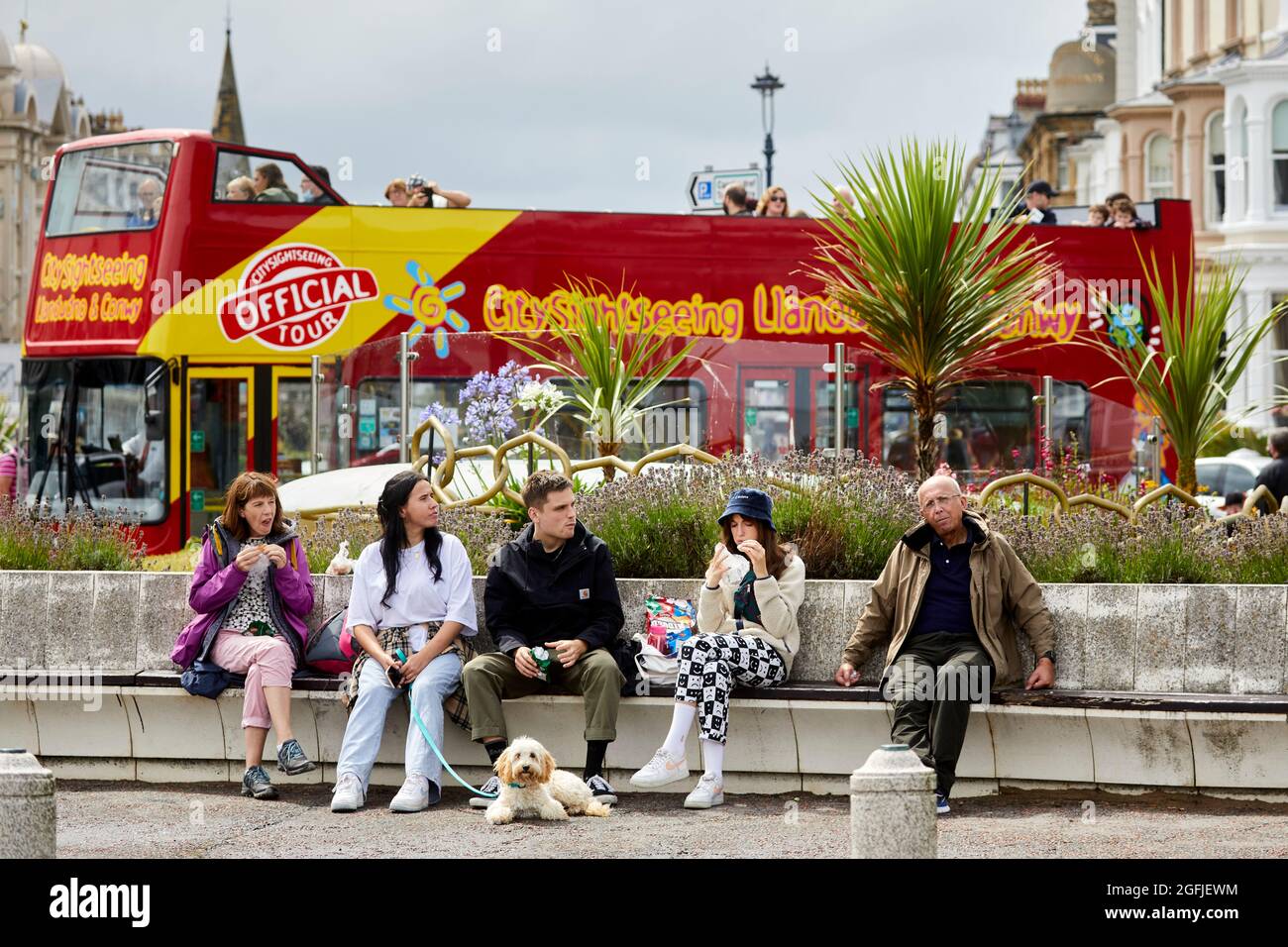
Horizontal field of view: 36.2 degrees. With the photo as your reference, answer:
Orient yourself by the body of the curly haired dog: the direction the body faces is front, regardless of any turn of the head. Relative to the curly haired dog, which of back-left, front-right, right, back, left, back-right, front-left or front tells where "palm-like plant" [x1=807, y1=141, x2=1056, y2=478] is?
back

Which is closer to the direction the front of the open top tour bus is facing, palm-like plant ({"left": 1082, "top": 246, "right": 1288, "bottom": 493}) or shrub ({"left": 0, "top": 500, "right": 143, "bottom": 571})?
the shrub

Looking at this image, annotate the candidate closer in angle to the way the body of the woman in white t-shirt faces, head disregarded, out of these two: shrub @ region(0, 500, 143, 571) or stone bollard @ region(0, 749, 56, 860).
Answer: the stone bollard

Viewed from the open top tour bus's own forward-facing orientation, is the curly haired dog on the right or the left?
on its left

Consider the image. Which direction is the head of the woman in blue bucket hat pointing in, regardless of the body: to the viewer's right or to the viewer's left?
to the viewer's left

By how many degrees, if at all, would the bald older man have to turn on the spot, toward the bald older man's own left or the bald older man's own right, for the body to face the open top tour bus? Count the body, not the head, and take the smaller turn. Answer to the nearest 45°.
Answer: approximately 135° to the bald older man's own right

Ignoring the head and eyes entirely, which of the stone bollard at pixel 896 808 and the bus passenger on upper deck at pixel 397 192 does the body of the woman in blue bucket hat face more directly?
the stone bollard

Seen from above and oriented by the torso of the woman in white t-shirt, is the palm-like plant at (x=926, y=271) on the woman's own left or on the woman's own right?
on the woman's own left

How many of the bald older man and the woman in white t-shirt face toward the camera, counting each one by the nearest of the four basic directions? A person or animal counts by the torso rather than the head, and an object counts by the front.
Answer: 2

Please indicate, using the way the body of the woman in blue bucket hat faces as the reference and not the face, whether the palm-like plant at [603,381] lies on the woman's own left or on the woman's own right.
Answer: on the woman's own right

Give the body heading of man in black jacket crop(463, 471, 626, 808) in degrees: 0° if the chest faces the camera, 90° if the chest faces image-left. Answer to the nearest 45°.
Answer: approximately 0°

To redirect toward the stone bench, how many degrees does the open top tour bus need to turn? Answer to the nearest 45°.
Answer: approximately 90° to its left

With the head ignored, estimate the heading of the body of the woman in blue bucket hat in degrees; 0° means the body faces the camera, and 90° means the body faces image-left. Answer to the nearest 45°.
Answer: approximately 45°
